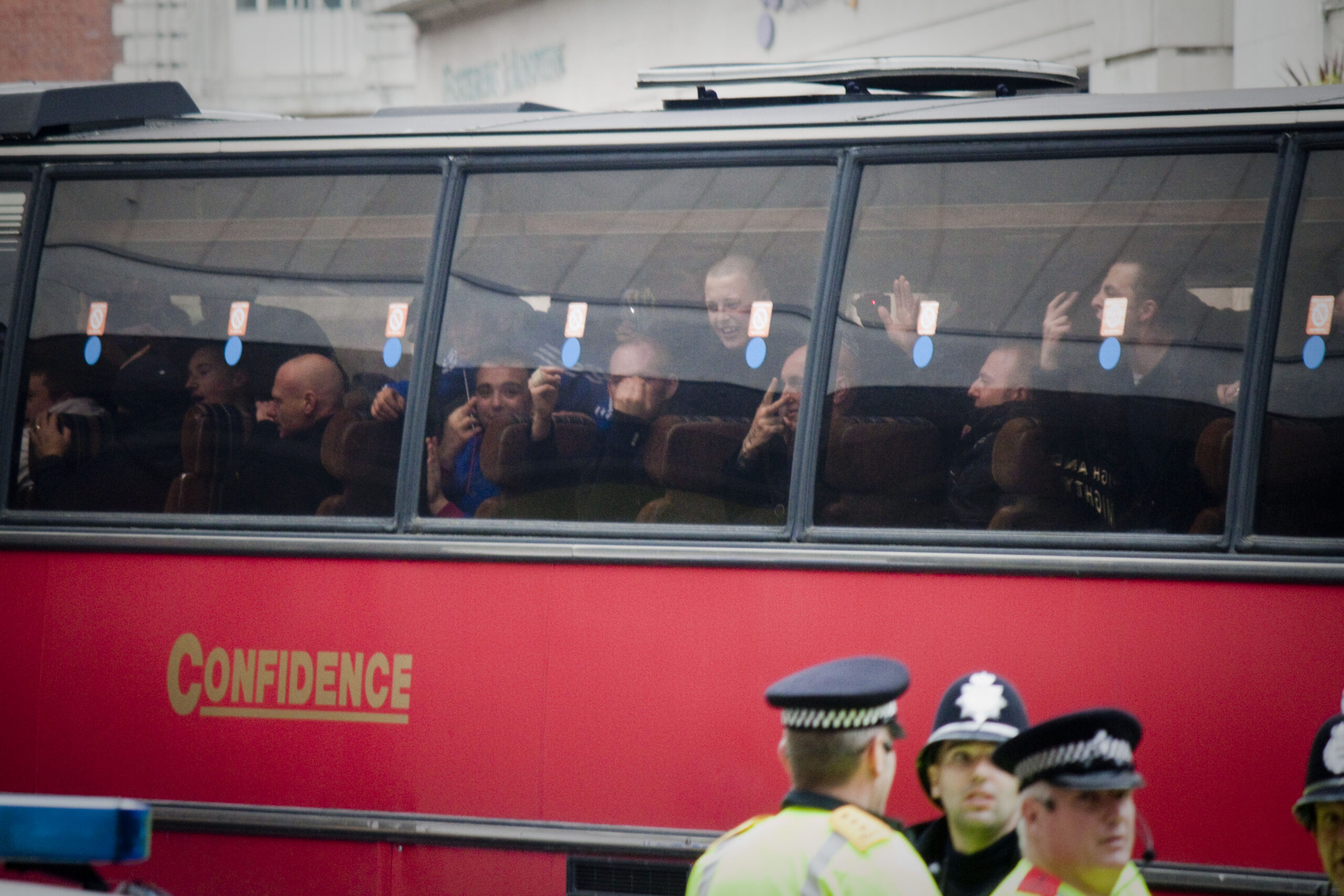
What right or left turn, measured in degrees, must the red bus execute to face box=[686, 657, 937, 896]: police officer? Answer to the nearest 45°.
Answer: approximately 90° to its left

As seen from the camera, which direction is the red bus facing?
to the viewer's left

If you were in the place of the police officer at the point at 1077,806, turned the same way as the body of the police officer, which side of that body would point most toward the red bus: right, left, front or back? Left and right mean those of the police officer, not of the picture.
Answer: back

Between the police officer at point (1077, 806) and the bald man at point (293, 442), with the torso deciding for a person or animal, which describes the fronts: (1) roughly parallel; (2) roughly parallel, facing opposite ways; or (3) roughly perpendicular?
roughly perpendicular

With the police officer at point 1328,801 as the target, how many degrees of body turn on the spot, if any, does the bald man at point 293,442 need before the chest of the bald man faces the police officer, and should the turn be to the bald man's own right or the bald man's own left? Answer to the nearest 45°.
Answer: approximately 135° to the bald man's own left

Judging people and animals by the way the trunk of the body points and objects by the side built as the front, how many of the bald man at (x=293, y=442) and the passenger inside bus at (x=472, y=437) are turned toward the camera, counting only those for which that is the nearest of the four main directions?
1

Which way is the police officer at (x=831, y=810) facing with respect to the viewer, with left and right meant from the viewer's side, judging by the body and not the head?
facing away from the viewer and to the right of the viewer

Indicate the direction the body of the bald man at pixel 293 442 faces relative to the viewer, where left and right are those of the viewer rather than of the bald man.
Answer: facing to the left of the viewer
